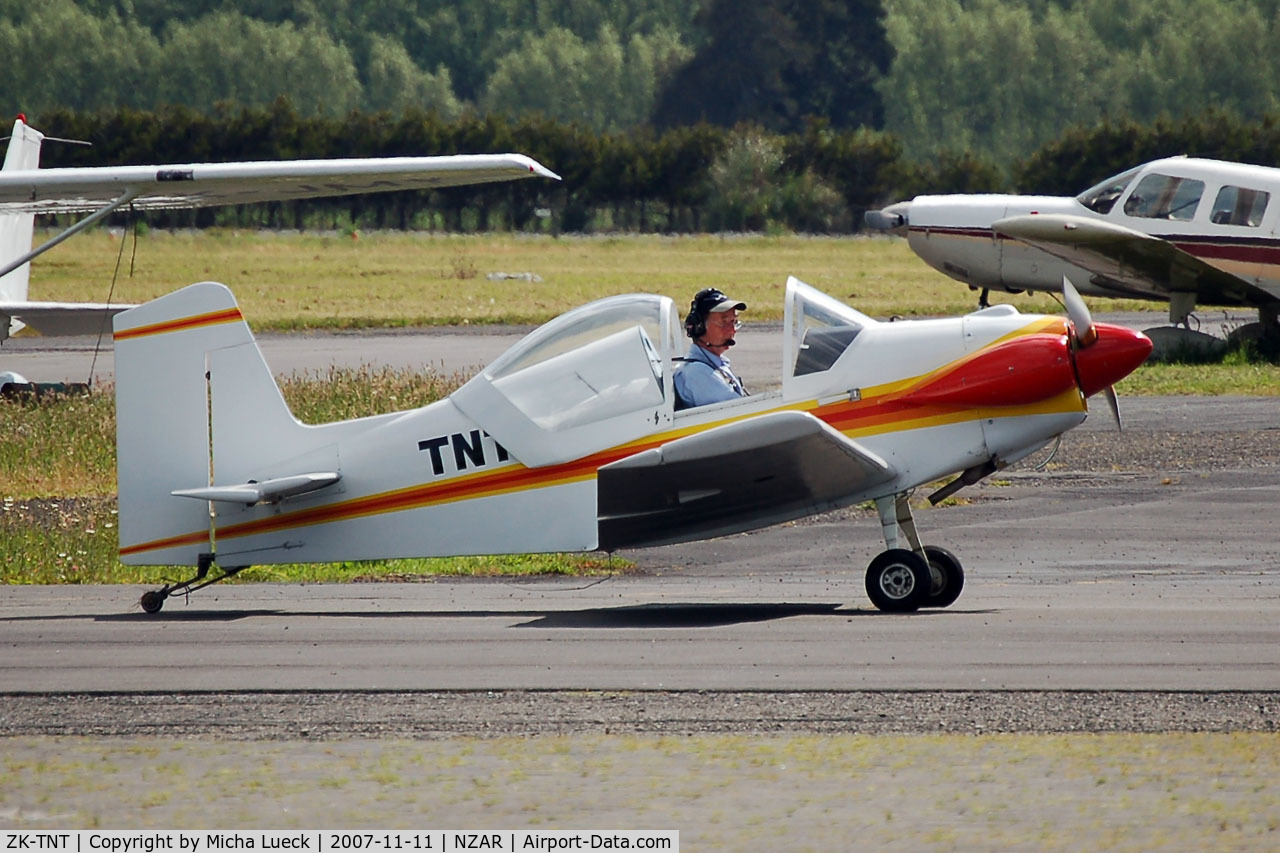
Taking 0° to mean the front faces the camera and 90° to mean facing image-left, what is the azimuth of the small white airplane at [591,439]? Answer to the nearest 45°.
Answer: approximately 270°

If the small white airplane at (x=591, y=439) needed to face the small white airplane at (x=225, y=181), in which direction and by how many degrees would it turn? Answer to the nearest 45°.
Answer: approximately 135° to its left

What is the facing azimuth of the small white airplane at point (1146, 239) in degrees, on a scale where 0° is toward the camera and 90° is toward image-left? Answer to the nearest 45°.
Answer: approximately 90°

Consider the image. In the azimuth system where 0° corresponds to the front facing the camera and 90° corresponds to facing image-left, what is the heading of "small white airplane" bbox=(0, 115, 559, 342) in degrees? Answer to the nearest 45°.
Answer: approximately 45°

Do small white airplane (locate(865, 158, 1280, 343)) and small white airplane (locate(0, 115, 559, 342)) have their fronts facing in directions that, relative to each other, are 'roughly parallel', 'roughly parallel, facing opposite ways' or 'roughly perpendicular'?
roughly perpendicular

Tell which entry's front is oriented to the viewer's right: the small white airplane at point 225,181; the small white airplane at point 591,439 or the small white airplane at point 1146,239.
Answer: the small white airplane at point 591,439

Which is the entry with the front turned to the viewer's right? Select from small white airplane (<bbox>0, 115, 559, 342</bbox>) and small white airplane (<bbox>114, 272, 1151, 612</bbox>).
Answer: small white airplane (<bbox>114, 272, 1151, 612</bbox>)

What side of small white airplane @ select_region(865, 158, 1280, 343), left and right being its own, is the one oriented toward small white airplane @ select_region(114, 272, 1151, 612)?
left

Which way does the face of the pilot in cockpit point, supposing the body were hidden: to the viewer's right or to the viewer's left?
to the viewer's right
